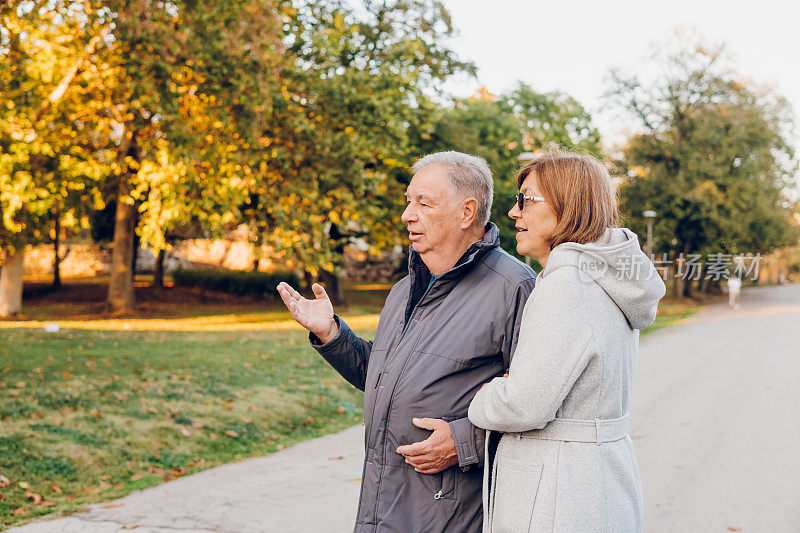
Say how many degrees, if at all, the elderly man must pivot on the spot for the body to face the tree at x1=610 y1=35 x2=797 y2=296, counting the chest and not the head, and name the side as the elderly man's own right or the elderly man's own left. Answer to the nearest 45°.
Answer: approximately 135° to the elderly man's own right

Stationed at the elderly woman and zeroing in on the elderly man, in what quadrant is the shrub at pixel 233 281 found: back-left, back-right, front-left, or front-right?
front-right

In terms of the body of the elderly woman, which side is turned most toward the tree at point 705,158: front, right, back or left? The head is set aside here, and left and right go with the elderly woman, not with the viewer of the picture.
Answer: right

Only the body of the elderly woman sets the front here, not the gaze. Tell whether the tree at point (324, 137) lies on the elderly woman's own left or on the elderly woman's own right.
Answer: on the elderly woman's own right

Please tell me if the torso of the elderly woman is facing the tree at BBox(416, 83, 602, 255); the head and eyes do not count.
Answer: no

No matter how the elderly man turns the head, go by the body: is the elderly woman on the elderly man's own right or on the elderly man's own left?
on the elderly man's own left

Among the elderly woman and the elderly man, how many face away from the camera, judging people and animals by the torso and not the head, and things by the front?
0

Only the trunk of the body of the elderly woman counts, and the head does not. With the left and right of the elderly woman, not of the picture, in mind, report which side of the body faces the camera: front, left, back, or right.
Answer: left

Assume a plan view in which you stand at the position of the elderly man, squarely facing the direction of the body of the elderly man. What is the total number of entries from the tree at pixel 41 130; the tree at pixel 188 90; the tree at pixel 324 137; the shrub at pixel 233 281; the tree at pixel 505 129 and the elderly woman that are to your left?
1

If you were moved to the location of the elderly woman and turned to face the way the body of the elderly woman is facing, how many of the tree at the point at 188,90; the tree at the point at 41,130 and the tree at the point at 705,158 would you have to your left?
0

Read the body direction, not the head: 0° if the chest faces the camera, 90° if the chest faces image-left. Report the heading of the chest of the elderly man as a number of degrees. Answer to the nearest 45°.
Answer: approximately 45°

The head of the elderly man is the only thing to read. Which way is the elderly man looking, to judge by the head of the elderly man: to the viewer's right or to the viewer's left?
to the viewer's left

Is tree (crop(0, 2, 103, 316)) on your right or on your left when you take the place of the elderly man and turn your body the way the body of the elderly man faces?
on your right

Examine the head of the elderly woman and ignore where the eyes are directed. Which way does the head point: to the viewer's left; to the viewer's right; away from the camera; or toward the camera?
to the viewer's left

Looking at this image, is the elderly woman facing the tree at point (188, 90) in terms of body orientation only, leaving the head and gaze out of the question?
no

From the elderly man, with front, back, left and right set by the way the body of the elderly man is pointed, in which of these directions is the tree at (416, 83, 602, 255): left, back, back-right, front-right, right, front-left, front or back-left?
back-right
